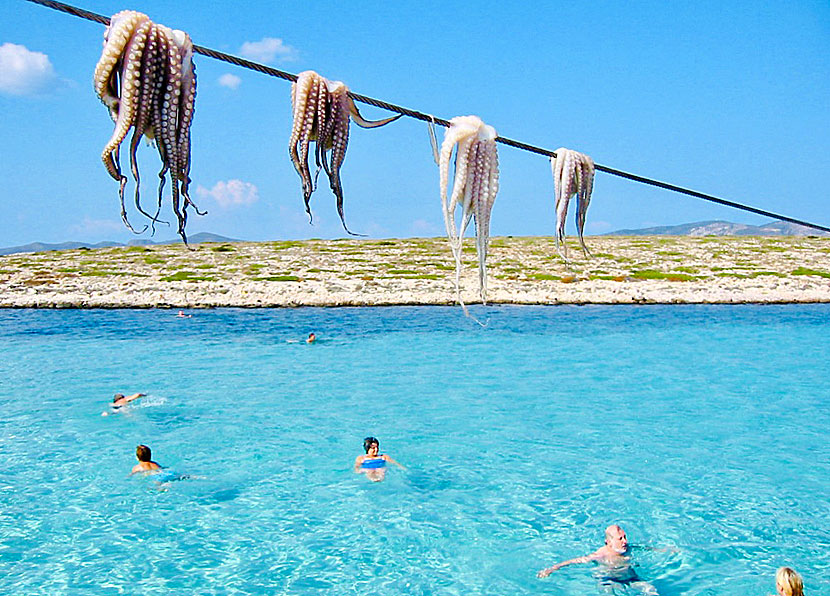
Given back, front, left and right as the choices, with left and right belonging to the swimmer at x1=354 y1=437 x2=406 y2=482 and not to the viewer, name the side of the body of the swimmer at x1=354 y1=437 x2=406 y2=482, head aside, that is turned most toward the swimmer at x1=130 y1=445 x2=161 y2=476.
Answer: right

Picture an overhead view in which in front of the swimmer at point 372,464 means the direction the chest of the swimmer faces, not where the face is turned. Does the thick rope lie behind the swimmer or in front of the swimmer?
in front

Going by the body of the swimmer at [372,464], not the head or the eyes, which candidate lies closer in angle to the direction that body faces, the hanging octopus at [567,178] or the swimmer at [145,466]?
the hanging octopus

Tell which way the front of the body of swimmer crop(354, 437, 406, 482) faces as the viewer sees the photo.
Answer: toward the camera

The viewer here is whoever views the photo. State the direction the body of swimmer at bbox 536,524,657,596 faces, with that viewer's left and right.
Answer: facing the viewer and to the right of the viewer

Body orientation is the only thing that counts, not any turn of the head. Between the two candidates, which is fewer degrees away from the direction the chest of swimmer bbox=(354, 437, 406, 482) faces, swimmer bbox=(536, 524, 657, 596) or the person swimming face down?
the swimmer

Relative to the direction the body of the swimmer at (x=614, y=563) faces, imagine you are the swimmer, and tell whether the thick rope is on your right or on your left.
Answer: on your right

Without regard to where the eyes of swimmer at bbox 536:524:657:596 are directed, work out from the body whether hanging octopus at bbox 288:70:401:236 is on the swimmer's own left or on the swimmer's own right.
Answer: on the swimmer's own right

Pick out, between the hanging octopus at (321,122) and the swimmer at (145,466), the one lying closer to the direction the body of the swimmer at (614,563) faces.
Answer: the hanging octopus

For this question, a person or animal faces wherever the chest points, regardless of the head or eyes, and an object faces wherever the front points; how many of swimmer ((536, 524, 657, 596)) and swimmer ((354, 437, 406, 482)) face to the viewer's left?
0

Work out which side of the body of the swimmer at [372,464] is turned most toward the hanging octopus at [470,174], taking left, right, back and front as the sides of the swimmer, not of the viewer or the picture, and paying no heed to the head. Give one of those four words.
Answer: front
